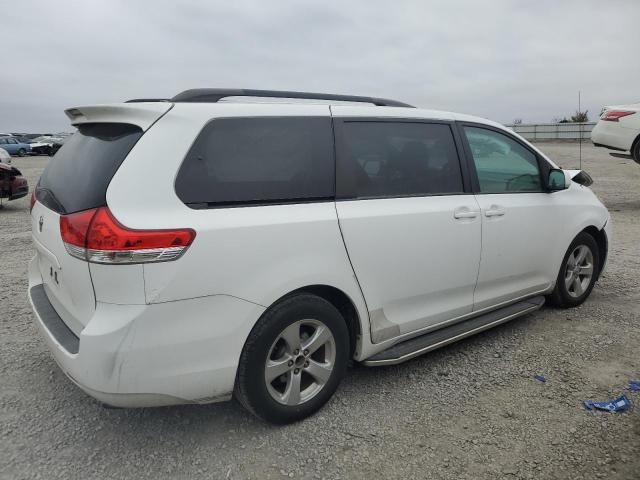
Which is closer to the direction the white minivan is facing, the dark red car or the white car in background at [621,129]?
the white car in background

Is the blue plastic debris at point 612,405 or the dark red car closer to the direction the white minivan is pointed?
the blue plastic debris

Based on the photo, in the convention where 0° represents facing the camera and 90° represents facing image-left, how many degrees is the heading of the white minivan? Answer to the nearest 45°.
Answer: approximately 225°

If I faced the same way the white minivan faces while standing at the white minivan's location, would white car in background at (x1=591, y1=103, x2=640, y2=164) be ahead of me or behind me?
ahead

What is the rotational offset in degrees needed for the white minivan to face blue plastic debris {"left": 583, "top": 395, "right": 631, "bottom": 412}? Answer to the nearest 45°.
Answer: approximately 45° to its right

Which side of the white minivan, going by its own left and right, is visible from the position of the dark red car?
left

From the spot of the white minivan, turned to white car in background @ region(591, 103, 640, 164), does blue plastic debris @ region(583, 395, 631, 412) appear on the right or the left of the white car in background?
right
